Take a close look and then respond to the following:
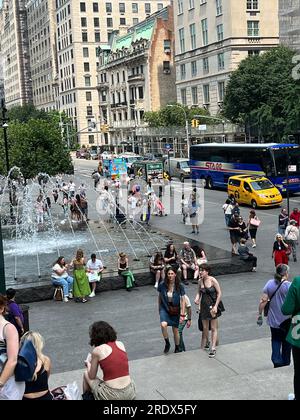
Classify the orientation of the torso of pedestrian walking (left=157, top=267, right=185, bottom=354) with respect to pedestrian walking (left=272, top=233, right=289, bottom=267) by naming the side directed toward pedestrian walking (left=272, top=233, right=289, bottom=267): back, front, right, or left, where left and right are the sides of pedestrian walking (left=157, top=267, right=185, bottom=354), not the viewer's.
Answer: back

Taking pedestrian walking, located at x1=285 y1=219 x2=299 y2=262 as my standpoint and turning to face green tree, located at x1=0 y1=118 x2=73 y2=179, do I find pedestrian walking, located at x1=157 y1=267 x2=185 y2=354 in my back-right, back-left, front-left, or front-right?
back-left

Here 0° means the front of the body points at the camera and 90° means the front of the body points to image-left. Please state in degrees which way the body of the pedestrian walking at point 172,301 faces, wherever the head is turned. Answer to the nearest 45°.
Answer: approximately 0°

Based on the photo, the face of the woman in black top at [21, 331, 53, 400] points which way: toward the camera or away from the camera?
away from the camera

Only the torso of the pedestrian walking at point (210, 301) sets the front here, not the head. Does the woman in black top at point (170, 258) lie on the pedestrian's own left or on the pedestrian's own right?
on the pedestrian's own right

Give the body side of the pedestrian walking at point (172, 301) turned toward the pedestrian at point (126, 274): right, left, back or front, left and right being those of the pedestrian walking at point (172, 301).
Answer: back

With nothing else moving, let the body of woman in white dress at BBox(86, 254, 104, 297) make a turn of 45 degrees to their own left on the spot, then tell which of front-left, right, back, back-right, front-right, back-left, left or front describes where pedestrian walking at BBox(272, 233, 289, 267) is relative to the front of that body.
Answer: front-left

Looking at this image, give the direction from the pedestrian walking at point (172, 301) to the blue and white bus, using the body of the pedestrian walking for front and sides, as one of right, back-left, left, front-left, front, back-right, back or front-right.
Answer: back

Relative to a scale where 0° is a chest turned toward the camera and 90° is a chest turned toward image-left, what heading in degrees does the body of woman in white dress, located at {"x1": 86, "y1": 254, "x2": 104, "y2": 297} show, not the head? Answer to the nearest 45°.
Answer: approximately 0°

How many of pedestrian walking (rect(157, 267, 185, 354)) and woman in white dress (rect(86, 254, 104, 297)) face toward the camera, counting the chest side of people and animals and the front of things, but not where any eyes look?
2
